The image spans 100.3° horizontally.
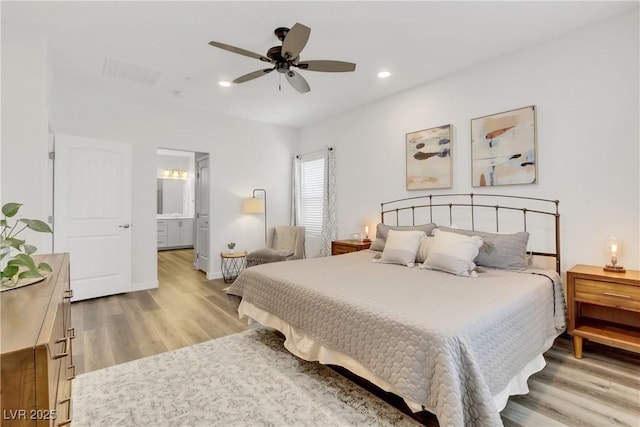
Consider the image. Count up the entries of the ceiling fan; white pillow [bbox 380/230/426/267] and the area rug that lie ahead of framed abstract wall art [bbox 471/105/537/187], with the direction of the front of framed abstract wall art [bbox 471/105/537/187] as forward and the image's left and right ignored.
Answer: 3

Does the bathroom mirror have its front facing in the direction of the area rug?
yes

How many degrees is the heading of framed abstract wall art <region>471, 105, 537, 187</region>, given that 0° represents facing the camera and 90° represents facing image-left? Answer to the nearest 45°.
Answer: approximately 45°

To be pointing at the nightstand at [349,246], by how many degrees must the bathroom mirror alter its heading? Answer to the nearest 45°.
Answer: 0° — it already faces it

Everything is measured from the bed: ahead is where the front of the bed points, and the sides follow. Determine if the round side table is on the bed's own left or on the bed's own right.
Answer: on the bed's own right

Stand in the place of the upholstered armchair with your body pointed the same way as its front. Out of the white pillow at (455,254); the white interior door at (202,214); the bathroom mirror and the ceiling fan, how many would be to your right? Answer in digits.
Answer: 2

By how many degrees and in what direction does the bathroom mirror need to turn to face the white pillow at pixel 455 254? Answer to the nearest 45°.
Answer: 0° — it already faces it

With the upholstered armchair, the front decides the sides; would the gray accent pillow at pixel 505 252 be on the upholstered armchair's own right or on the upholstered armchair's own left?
on the upholstered armchair's own left
